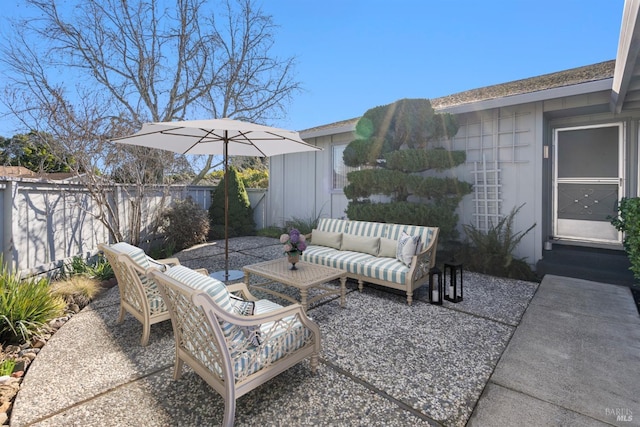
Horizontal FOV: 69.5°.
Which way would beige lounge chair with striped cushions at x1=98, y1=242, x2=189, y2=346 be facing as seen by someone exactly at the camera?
facing away from the viewer and to the right of the viewer

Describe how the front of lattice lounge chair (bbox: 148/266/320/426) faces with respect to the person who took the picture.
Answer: facing away from the viewer and to the right of the viewer

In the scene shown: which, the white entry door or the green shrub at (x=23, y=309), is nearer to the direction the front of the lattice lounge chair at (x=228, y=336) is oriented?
the white entry door

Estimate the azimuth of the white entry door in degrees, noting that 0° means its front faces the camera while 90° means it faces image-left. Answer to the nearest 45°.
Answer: approximately 0°

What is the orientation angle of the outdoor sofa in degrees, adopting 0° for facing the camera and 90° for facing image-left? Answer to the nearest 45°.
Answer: approximately 45°
